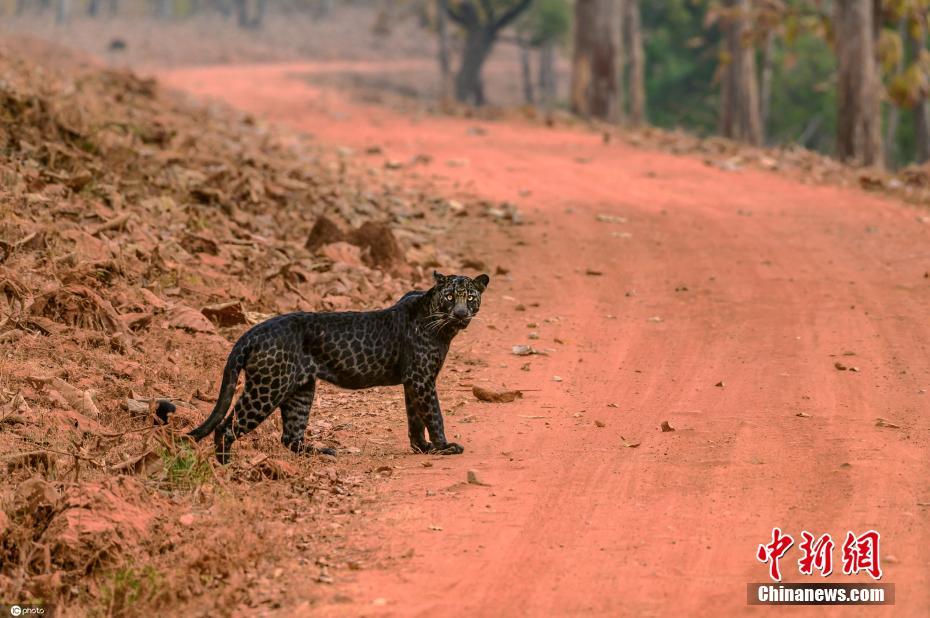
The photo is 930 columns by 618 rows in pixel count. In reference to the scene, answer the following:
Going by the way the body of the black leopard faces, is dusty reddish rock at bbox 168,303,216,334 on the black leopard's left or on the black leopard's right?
on the black leopard's left

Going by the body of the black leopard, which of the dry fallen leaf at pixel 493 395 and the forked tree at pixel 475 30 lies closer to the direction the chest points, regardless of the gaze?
the dry fallen leaf

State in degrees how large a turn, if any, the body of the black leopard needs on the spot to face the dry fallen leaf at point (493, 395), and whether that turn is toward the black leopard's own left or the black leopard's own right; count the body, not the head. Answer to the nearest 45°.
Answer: approximately 45° to the black leopard's own left

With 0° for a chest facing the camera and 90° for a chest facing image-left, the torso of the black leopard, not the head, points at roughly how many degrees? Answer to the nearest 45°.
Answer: approximately 270°

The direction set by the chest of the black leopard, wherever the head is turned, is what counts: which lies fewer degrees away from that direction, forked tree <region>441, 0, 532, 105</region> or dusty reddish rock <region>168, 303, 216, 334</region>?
the forked tree

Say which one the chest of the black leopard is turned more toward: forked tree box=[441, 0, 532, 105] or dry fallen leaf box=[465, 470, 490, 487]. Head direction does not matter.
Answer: the dry fallen leaf

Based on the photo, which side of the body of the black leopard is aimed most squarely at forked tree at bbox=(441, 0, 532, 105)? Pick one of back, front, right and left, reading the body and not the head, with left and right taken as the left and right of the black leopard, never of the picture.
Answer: left

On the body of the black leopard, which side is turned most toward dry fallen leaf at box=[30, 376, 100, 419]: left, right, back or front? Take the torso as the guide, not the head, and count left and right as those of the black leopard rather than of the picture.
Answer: back

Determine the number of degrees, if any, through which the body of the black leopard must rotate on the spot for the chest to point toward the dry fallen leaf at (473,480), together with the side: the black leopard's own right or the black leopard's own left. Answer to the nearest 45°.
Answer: approximately 45° to the black leopard's own right

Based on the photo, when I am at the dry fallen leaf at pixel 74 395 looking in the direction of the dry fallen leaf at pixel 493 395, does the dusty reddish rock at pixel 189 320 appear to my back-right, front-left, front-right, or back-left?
front-left
